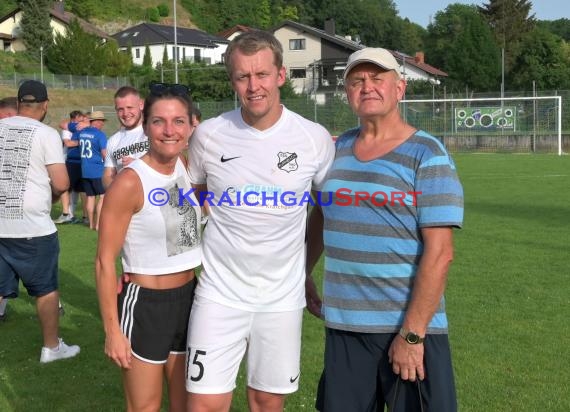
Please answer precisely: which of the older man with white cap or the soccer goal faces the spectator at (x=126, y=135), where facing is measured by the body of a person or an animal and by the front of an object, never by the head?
the soccer goal

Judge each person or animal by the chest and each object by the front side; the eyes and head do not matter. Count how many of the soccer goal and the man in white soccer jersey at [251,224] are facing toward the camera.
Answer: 2

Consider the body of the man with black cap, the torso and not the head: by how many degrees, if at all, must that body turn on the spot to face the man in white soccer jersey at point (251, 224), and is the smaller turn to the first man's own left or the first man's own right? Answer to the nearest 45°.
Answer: approximately 135° to the first man's own right

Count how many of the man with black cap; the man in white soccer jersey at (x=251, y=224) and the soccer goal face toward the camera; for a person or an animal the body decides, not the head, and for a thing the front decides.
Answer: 2

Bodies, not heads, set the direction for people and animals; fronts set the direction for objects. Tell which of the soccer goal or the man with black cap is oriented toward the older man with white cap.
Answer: the soccer goal

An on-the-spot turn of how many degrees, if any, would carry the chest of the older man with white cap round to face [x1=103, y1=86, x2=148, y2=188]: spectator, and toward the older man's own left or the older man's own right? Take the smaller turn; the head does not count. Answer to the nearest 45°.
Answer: approximately 90° to the older man's own right

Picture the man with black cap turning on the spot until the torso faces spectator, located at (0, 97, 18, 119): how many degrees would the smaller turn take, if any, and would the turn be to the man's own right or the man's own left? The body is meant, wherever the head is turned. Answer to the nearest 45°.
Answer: approximately 45° to the man's own left

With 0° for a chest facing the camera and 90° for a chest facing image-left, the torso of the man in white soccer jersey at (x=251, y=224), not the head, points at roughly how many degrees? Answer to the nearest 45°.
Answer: approximately 0°
